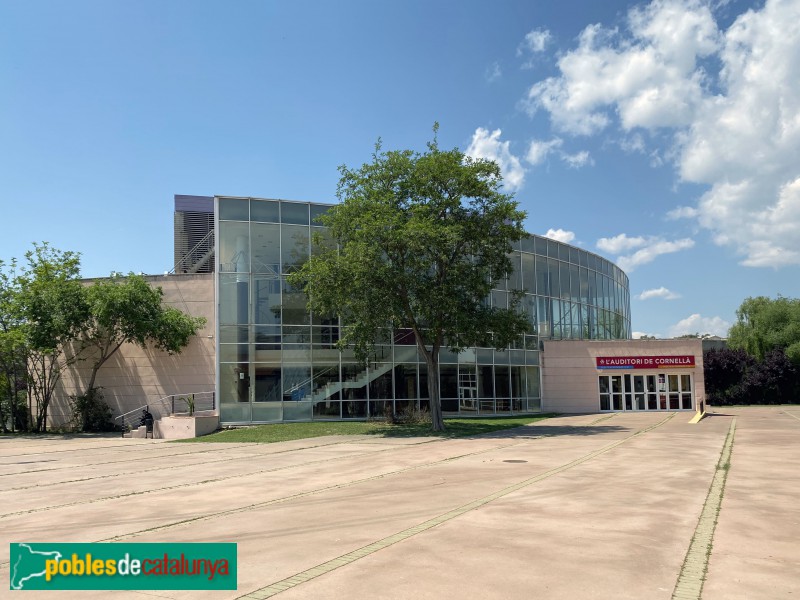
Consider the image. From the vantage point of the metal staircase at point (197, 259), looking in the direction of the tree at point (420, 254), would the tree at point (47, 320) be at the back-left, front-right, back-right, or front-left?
front-right

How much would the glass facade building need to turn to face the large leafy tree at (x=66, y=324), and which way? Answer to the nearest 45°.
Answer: approximately 90° to its right

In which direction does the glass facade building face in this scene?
toward the camera

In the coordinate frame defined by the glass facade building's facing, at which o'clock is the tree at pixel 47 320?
The tree is roughly at 3 o'clock from the glass facade building.

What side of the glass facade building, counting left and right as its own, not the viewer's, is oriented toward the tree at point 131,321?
right

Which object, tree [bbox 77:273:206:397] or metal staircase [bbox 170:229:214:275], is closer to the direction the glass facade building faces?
the tree

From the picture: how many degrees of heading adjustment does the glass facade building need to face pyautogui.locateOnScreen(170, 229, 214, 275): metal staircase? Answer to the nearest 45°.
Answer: approximately 135° to its right

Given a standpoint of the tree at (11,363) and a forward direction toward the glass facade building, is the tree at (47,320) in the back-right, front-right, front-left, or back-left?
front-right

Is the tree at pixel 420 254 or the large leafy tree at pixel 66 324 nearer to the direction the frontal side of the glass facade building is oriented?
the tree

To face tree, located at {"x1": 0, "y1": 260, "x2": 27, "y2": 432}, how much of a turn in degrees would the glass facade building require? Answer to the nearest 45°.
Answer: approximately 90° to its right

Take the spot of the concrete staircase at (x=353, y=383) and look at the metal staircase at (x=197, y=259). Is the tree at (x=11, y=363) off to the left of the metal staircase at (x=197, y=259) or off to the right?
left
